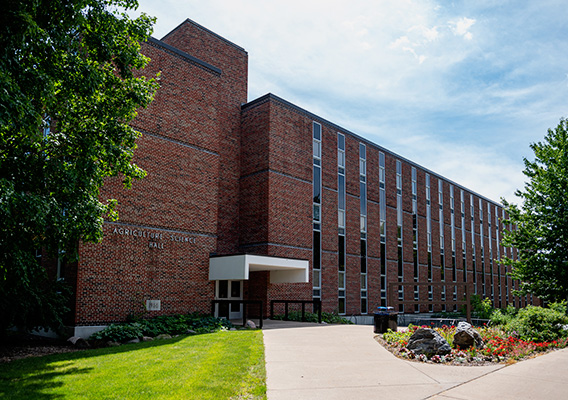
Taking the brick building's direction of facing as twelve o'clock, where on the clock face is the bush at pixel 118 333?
The bush is roughly at 2 o'clock from the brick building.

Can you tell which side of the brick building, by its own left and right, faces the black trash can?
front

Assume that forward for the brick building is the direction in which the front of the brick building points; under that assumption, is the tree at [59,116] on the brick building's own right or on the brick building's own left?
on the brick building's own right

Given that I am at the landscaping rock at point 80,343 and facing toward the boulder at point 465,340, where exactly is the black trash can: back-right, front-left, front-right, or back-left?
front-left

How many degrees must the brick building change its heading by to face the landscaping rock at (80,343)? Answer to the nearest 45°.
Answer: approximately 45° to its right

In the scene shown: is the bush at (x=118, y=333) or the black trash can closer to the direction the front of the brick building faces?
the black trash can

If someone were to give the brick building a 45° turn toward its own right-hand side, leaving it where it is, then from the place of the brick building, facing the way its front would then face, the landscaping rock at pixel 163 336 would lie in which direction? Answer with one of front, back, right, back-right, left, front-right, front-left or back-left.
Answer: front

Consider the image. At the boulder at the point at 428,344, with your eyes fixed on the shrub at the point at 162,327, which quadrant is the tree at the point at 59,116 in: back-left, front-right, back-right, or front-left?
front-left
